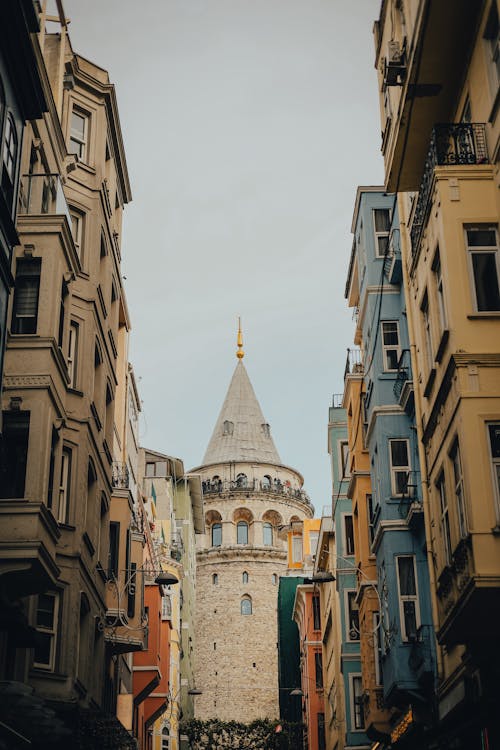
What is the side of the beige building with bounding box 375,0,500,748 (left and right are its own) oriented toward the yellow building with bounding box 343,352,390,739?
right

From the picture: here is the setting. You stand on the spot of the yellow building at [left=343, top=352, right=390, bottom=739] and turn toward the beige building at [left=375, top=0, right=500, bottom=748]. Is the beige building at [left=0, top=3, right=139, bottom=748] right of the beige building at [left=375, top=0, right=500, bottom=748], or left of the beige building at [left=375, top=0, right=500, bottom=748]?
right

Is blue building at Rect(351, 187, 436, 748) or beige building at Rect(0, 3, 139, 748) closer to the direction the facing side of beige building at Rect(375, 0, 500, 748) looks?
the beige building

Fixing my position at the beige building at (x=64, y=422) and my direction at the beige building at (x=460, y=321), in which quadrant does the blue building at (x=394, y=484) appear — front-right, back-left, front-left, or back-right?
front-left

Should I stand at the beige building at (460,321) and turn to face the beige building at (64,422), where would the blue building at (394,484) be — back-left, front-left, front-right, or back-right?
front-right

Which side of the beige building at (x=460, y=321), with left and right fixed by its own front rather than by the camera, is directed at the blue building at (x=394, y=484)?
right

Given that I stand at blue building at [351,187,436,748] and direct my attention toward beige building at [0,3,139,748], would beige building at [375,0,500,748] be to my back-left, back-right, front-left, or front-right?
front-left

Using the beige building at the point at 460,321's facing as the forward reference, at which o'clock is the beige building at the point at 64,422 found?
the beige building at the point at 64,422 is roughly at 1 o'clock from the beige building at the point at 460,321.

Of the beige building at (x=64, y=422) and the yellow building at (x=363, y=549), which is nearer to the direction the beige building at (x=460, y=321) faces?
the beige building

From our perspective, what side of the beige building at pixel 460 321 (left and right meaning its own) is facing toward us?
left
